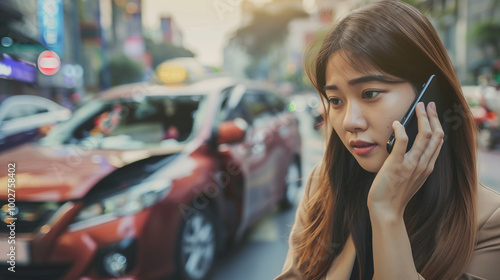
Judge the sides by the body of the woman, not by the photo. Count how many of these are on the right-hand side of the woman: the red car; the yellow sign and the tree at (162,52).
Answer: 3

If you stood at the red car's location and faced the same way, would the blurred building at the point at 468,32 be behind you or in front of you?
behind

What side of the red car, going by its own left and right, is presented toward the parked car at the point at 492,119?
back

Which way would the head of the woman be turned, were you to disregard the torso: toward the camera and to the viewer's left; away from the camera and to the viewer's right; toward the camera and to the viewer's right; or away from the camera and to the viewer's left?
toward the camera and to the viewer's left

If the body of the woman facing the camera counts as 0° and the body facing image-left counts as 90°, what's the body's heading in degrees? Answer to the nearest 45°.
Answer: approximately 45°

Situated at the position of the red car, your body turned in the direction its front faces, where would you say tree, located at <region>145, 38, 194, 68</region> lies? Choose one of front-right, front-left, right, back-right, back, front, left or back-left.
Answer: back-right

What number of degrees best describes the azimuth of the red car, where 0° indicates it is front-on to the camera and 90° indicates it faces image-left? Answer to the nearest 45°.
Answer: approximately 45°

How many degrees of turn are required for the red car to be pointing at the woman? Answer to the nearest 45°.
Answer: approximately 45° to its left

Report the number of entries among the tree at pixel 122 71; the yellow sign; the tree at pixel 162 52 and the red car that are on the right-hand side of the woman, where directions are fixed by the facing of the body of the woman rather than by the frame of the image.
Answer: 4

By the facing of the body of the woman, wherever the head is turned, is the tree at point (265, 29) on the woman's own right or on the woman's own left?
on the woman's own right
